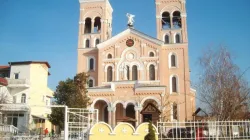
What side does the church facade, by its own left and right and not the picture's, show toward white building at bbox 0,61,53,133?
right

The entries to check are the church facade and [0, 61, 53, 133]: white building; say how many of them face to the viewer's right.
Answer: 0

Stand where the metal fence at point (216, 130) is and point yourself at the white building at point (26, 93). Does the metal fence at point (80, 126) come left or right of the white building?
left

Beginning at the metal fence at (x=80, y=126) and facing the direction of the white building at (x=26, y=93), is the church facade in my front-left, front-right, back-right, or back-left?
front-right

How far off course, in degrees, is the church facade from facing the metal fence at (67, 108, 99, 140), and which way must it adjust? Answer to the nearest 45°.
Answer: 0° — it already faces it

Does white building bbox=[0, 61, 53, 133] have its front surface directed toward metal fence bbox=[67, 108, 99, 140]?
no

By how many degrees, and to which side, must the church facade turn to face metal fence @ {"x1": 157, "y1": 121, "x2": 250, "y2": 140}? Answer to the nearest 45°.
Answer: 0° — it already faces it

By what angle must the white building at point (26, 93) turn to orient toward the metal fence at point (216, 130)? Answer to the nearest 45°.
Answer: approximately 45° to its left

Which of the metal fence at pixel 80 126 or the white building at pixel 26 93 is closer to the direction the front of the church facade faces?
the metal fence

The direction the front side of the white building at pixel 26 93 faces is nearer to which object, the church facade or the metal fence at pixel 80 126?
the metal fence

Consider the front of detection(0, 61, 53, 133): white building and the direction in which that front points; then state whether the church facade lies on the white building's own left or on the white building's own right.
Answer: on the white building's own left

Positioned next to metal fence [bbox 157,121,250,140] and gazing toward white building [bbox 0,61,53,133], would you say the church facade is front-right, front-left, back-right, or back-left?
front-right

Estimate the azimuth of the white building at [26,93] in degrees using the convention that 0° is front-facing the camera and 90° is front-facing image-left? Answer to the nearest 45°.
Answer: approximately 45°

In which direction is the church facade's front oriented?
toward the camera
